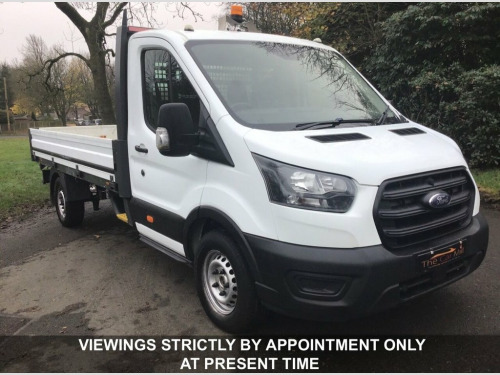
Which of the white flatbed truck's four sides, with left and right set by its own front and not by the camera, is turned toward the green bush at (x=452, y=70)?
left

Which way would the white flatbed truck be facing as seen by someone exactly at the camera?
facing the viewer and to the right of the viewer

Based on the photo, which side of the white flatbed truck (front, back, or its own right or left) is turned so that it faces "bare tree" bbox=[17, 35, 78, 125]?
back
